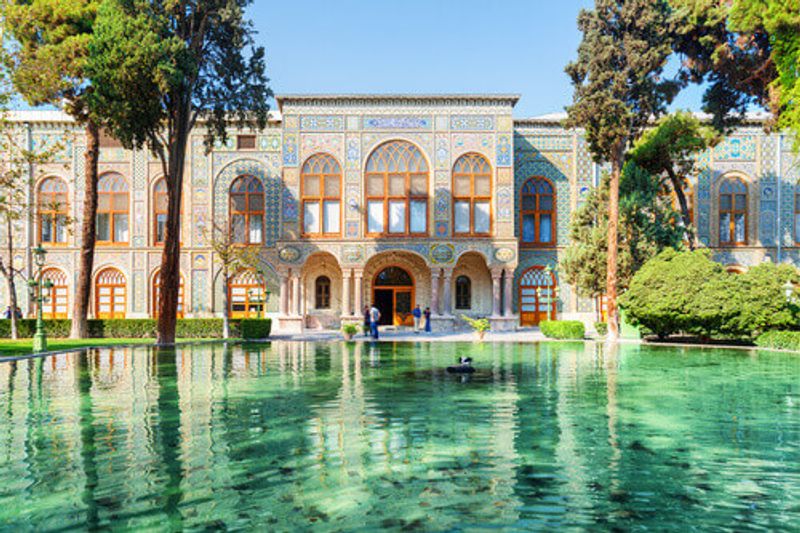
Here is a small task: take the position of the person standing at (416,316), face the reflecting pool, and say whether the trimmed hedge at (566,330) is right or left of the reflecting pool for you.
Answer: left

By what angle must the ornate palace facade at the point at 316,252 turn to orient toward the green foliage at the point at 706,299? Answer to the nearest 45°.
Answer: approximately 45° to its left

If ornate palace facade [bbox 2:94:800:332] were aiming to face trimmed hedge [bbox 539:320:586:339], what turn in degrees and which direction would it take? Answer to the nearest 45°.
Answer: approximately 45° to its left

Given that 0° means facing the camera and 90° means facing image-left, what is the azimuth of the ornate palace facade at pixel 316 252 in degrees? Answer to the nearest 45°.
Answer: approximately 0°

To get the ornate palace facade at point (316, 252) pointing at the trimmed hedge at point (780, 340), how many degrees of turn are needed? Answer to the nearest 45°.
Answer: approximately 45° to its left
